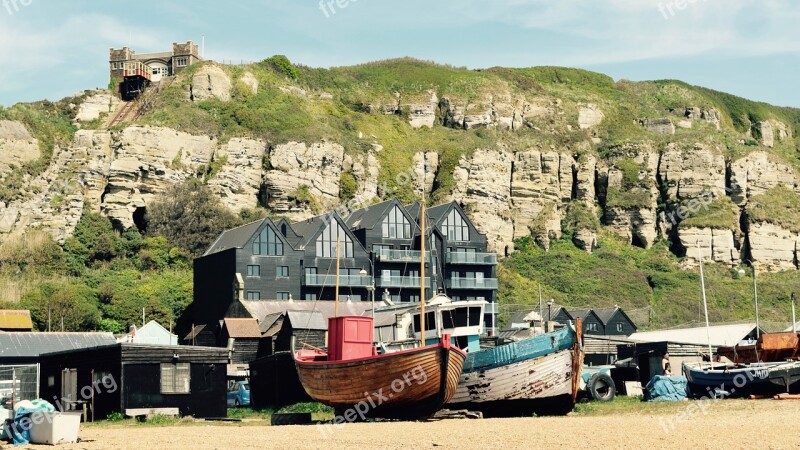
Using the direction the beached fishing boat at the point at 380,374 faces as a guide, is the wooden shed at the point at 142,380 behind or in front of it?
behind

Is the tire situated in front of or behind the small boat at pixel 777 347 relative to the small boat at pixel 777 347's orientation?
in front

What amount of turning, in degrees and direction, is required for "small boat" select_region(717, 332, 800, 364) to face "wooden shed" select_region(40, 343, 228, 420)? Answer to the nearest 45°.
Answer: approximately 45° to its left

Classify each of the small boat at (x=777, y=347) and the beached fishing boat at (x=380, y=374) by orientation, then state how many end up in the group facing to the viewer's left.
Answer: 1

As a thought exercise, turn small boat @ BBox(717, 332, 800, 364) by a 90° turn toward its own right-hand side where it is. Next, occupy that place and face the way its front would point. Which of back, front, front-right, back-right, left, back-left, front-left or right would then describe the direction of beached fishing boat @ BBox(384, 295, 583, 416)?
back-left

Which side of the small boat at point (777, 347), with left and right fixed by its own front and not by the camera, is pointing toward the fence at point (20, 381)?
front

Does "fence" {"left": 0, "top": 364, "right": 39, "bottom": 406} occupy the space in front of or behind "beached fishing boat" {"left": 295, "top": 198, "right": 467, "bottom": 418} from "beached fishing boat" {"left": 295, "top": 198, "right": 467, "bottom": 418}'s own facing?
behind

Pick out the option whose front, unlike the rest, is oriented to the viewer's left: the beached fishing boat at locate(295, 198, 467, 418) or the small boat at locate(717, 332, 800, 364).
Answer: the small boat

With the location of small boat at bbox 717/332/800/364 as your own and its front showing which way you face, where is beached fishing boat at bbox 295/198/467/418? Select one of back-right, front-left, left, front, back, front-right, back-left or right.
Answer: front-left

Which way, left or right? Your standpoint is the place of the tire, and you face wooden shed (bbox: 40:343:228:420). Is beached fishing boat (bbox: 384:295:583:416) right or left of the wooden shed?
left

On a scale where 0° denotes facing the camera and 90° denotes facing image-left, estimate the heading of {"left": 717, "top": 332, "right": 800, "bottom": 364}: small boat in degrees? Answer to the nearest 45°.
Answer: approximately 90°
